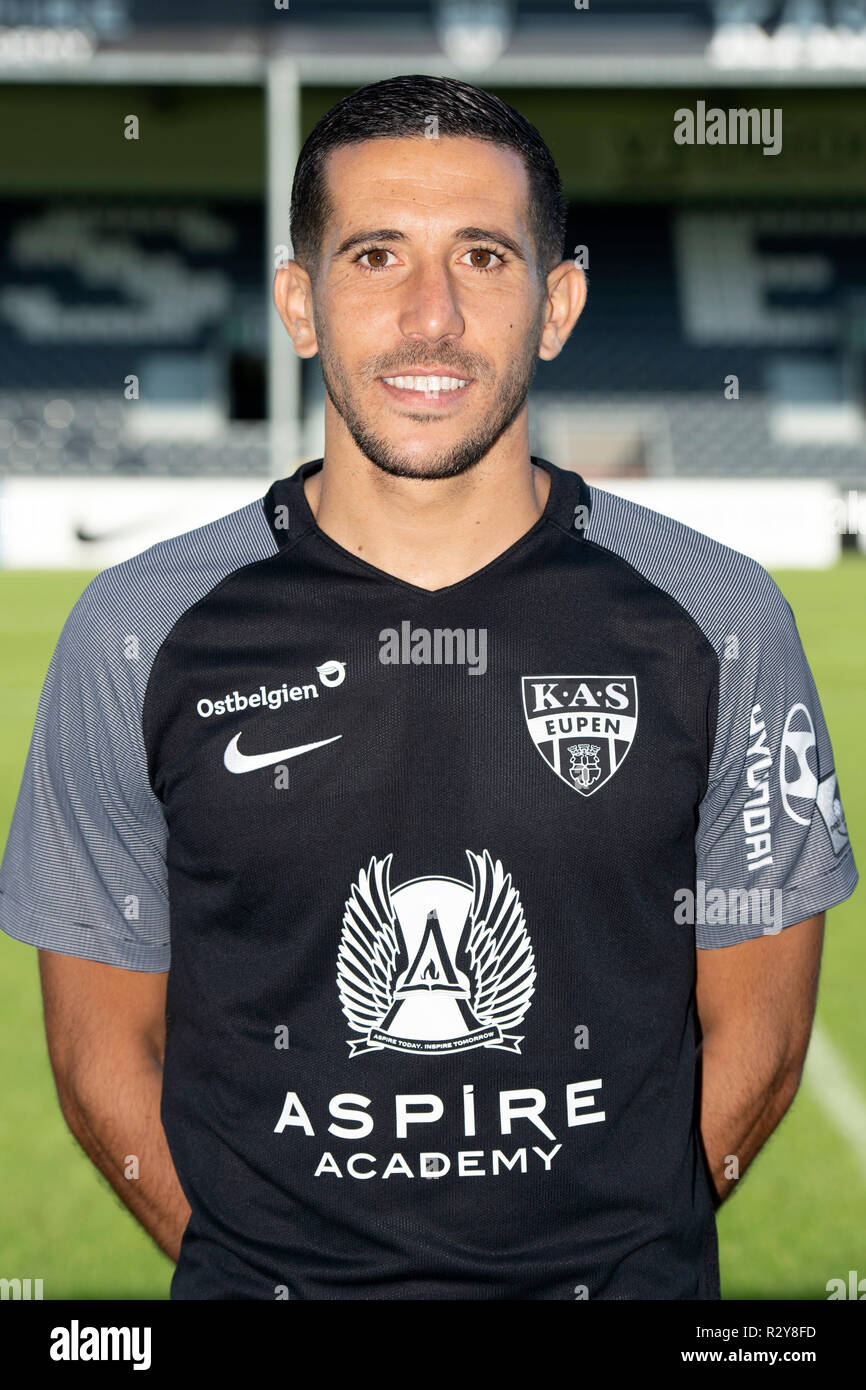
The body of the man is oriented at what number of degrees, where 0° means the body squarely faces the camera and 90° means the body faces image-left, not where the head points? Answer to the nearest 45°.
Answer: approximately 0°

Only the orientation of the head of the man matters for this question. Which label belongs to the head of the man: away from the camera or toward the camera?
toward the camera
